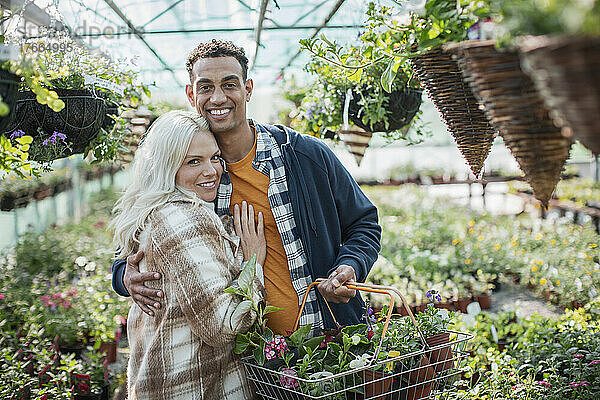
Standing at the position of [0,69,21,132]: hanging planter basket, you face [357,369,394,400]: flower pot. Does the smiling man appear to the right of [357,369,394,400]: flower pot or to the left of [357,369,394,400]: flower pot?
left

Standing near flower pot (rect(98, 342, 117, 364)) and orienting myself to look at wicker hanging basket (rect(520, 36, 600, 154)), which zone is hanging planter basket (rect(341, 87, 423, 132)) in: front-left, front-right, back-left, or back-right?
front-left

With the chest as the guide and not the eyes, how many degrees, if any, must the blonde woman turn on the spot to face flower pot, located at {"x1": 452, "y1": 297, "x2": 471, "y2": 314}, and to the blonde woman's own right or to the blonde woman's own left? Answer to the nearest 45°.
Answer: approximately 45° to the blonde woman's own left

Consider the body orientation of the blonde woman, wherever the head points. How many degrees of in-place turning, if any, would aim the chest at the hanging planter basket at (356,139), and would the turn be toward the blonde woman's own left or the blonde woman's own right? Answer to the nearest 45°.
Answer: approximately 45° to the blonde woman's own left

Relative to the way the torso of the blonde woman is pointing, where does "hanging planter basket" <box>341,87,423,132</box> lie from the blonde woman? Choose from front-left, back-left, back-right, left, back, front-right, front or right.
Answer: front-left

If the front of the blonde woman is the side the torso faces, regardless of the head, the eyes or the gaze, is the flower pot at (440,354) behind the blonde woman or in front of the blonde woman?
in front

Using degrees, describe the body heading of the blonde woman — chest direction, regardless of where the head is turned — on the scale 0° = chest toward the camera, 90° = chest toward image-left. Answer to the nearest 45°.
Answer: approximately 270°

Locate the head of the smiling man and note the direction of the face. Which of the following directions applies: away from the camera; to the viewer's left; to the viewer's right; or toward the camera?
toward the camera

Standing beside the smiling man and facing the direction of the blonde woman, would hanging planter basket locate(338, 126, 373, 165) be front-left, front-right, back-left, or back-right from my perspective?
back-right

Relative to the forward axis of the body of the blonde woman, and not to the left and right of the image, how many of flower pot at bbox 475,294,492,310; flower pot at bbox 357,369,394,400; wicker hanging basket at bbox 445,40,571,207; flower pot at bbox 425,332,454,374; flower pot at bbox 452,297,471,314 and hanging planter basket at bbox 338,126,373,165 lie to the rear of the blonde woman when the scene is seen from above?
0

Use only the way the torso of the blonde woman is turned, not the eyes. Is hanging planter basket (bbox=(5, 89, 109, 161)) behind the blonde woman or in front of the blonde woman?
behind

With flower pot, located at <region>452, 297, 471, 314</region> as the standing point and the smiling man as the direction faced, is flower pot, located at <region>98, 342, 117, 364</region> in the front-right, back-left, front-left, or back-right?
front-right

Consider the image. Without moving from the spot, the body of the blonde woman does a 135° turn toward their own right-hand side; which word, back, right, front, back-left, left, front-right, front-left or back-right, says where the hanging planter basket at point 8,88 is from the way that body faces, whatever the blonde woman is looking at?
front

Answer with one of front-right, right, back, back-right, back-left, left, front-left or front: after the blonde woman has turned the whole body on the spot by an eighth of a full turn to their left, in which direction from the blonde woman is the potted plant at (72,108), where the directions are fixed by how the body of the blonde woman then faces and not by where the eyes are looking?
left
